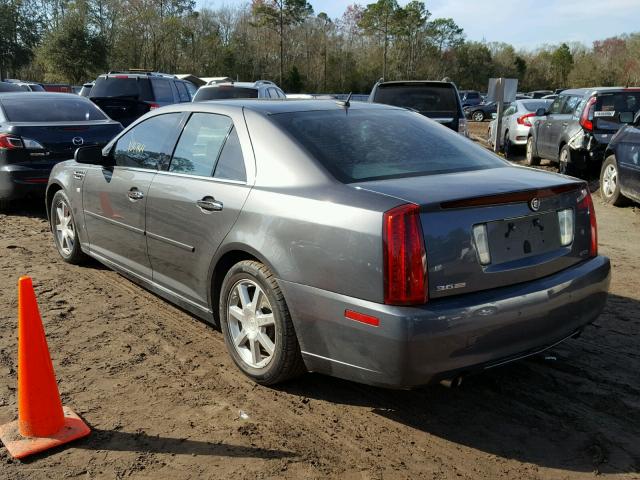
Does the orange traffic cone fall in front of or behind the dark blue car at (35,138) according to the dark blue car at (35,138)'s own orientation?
behind

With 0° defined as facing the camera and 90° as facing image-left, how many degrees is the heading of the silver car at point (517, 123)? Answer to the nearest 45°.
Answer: approximately 135°

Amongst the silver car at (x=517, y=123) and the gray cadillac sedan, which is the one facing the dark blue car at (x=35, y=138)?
the gray cadillac sedan

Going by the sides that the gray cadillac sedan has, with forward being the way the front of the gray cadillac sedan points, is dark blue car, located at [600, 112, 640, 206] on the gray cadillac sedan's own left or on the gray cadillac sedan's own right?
on the gray cadillac sedan's own right

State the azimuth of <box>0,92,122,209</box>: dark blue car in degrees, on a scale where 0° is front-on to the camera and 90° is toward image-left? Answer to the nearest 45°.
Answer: approximately 135°

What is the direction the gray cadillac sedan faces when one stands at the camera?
facing away from the viewer and to the left of the viewer

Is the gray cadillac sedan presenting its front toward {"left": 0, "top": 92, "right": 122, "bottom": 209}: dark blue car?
yes

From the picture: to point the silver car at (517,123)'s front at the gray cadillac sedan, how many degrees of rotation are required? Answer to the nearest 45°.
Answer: approximately 135° to its left

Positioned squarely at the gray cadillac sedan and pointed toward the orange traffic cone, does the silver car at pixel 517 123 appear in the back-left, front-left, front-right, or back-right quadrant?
back-right
